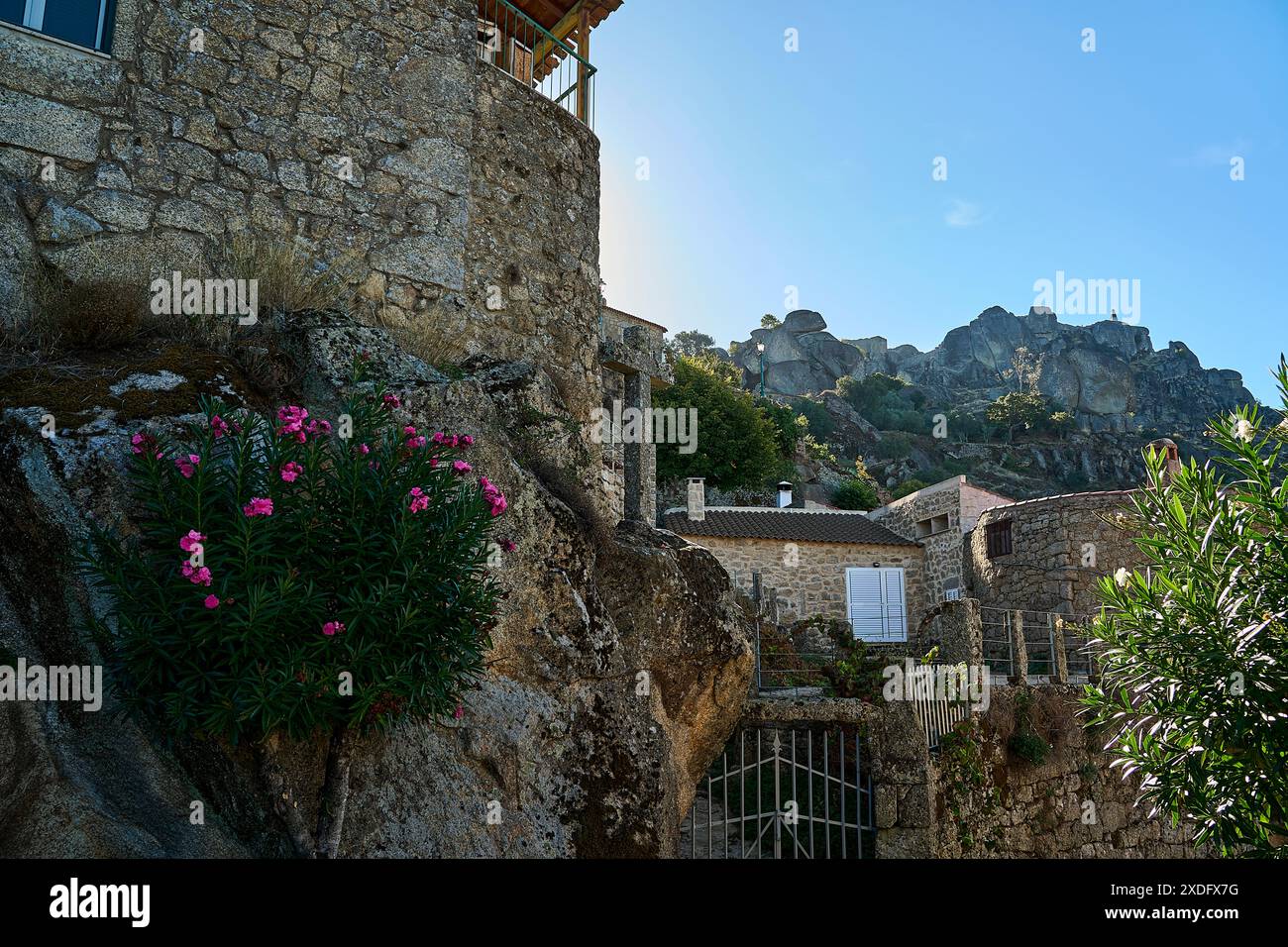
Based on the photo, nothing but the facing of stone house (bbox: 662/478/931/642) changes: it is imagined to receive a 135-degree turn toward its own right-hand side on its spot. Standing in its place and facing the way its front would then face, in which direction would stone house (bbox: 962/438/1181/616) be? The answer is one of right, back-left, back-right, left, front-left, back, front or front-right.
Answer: back

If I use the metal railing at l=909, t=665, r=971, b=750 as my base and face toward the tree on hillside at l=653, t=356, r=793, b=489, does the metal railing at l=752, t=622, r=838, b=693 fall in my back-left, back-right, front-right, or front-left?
front-left

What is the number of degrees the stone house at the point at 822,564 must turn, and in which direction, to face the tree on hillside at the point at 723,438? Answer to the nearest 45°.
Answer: approximately 180°

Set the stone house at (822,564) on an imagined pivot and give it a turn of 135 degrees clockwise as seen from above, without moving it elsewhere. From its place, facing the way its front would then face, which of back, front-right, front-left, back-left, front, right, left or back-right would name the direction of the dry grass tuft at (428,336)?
back-left

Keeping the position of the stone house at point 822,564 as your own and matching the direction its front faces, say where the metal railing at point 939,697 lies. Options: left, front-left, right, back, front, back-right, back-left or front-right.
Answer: front

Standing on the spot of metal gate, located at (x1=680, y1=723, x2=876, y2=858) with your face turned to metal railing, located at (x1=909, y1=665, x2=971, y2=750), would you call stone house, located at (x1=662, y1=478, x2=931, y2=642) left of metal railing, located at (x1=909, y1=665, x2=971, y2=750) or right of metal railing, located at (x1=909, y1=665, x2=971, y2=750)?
left

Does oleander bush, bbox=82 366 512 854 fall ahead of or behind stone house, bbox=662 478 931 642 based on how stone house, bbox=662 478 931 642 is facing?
ahead

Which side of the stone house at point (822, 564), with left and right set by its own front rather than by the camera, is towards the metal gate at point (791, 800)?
front

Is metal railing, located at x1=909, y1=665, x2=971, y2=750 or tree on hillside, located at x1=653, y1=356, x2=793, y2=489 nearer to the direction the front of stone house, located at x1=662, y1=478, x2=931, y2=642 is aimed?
the metal railing

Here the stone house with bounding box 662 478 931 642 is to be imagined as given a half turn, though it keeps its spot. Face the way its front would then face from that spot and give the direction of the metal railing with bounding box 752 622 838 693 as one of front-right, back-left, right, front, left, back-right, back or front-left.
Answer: back

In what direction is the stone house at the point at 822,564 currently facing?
toward the camera

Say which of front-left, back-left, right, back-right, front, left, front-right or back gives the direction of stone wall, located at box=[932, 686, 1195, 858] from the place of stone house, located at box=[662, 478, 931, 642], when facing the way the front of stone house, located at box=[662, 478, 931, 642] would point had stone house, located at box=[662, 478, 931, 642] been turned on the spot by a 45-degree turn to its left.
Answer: front-right

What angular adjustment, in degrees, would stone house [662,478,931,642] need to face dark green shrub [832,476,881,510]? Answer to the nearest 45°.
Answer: approximately 180°

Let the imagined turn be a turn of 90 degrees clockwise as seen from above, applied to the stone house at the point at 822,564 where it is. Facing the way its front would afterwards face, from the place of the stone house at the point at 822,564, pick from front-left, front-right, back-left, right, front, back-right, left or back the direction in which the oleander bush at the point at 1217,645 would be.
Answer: left

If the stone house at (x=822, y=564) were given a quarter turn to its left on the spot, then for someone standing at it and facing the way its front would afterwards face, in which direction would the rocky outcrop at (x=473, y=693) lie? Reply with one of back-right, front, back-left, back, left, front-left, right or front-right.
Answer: right
